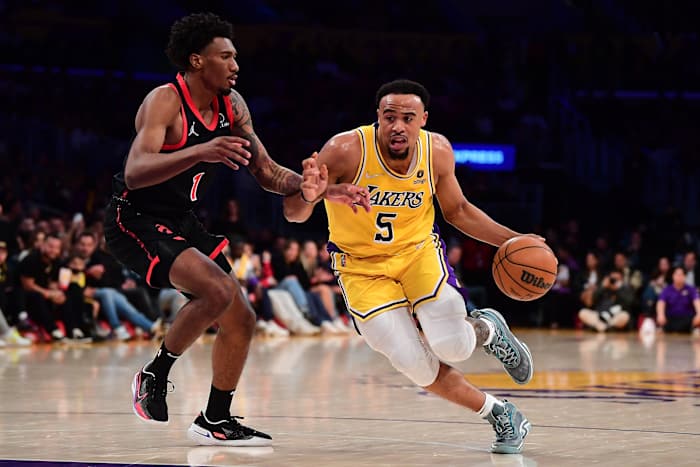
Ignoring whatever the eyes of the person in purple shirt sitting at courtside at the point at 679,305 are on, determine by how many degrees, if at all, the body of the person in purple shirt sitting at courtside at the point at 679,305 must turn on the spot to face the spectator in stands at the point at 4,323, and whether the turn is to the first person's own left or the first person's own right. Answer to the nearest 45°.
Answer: approximately 45° to the first person's own right

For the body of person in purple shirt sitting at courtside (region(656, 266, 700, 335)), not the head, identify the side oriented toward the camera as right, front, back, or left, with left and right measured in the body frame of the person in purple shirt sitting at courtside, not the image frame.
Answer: front

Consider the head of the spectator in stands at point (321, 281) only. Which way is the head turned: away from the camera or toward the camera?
toward the camera

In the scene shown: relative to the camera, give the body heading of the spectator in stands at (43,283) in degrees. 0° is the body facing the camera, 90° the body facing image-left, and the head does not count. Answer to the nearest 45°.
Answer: approximately 315°

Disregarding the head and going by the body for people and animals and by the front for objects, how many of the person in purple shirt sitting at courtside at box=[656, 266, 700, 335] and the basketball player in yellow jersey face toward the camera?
2

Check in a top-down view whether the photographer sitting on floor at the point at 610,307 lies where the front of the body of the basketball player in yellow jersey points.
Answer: no

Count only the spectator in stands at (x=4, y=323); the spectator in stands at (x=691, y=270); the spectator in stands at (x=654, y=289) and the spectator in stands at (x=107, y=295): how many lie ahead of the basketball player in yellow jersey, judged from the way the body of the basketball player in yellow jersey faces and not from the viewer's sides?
0

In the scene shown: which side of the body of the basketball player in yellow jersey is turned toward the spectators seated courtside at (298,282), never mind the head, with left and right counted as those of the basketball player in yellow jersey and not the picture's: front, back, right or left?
back

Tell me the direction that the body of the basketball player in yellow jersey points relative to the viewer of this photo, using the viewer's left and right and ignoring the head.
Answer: facing the viewer

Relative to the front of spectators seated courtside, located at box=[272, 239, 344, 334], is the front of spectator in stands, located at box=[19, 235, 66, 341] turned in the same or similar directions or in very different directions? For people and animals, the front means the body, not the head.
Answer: same or similar directions

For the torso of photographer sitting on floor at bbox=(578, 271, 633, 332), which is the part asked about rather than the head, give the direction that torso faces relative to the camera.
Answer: toward the camera

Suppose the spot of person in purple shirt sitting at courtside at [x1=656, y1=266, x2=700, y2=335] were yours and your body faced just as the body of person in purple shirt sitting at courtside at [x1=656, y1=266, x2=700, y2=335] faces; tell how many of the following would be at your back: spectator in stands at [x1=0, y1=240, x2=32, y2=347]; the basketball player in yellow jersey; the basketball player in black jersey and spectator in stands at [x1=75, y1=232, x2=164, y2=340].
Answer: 0

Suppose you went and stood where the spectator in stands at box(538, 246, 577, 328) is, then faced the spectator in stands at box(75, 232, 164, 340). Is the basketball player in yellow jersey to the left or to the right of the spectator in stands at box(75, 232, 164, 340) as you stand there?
left

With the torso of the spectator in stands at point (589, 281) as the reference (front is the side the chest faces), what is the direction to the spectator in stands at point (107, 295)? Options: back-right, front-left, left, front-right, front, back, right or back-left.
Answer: front-right

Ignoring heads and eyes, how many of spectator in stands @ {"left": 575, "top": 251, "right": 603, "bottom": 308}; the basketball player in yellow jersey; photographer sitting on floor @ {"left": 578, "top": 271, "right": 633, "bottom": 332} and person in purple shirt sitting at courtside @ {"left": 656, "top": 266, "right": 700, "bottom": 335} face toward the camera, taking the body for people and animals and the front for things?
4

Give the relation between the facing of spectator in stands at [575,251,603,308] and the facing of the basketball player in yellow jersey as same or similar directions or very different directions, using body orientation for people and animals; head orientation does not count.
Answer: same or similar directions
